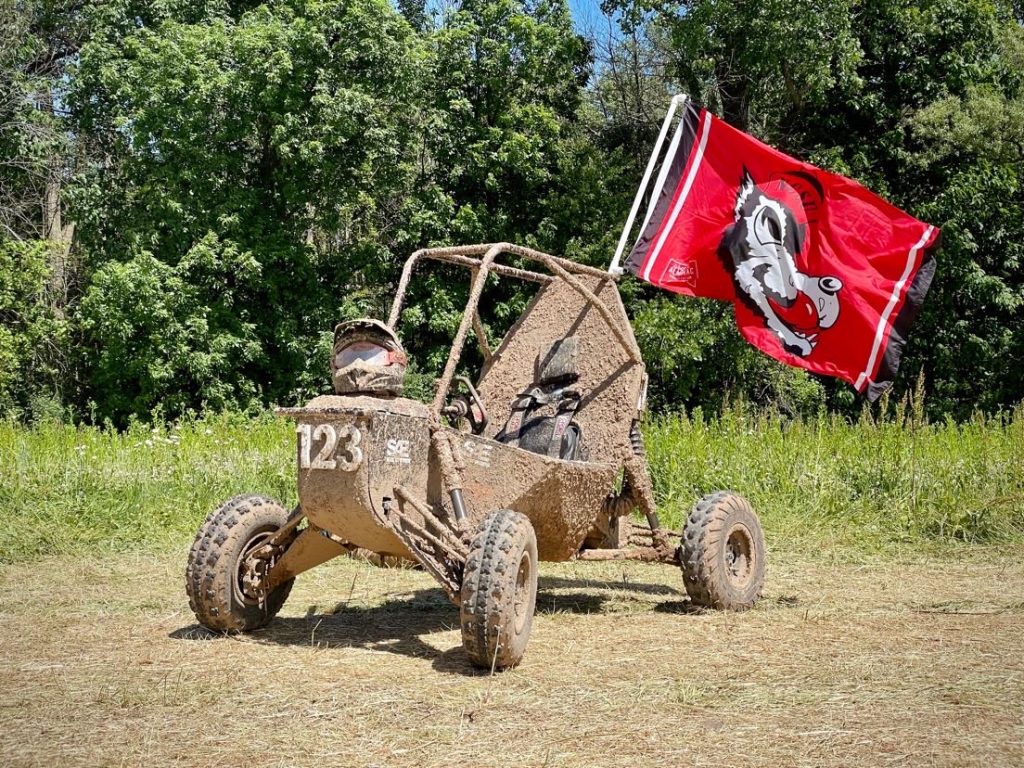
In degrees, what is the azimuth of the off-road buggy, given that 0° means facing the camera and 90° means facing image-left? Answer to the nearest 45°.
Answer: approximately 45°

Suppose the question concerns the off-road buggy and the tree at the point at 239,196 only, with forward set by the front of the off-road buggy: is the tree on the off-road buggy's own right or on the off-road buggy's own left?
on the off-road buggy's own right
